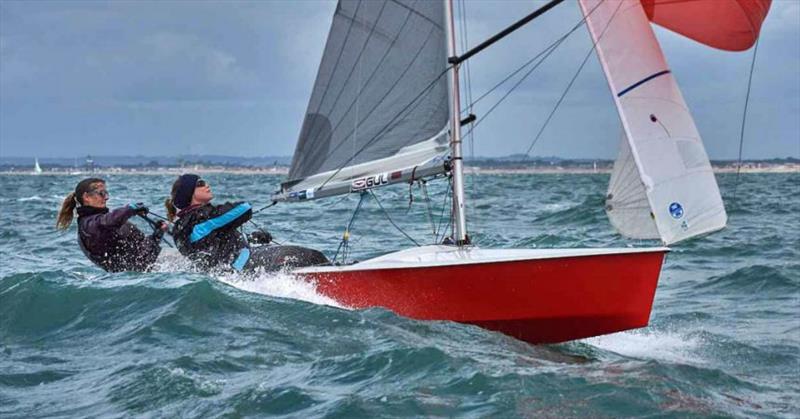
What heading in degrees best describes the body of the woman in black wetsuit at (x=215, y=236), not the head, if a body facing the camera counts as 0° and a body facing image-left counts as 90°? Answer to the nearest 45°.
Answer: approximately 270°

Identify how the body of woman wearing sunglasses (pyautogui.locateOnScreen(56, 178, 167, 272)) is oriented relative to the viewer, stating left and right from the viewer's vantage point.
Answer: facing to the right of the viewer

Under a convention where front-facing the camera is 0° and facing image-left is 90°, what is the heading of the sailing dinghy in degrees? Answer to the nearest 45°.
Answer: approximately 315°

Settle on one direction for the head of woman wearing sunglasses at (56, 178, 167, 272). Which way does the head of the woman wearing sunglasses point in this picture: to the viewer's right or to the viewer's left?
to the viewer's right

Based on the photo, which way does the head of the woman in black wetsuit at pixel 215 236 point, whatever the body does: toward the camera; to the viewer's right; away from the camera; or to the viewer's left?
to the viewer's right

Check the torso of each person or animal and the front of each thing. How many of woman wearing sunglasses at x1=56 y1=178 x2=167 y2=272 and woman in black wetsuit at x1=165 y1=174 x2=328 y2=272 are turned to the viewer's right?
2
